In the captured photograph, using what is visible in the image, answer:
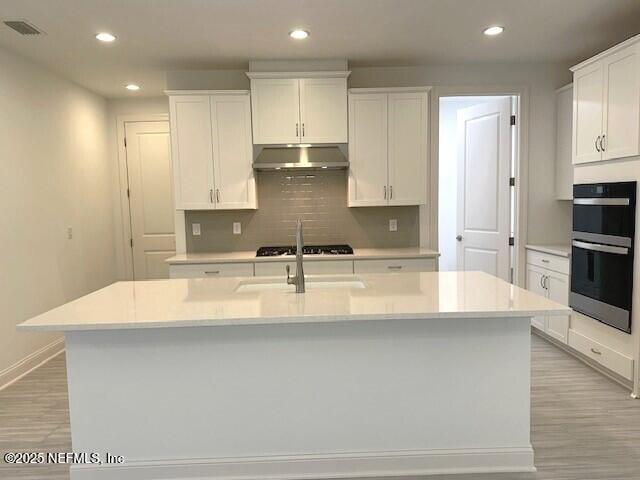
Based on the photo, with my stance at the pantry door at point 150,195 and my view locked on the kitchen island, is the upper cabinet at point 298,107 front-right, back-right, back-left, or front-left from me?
front-left

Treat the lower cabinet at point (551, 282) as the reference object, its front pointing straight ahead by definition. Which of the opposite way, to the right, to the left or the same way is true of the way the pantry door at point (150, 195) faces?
to the left

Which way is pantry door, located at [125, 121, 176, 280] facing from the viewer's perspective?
toward the camera

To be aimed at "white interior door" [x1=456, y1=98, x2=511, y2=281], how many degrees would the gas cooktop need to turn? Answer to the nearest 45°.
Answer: approximately 90° to its left

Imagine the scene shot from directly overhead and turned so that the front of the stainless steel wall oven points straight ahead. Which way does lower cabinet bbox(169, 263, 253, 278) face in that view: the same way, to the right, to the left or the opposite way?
to the left

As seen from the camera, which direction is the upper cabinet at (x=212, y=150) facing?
toward the camera

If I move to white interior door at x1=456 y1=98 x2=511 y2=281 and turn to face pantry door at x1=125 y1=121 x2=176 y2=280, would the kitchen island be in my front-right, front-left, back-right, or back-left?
front-left

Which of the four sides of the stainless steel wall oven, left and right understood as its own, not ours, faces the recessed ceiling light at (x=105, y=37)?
front

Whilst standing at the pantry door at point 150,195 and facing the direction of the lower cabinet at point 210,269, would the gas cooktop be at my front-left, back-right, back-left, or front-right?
front-left

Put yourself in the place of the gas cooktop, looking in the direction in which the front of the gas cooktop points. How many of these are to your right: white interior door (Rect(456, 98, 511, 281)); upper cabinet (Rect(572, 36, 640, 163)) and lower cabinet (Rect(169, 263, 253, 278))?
1

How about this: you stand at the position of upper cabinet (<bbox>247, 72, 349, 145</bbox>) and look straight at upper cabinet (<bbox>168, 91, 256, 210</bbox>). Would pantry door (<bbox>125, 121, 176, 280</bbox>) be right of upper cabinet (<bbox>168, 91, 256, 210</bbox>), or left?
right

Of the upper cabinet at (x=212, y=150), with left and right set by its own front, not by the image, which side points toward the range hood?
left

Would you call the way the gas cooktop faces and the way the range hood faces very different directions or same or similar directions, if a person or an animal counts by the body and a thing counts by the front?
same or similar directions

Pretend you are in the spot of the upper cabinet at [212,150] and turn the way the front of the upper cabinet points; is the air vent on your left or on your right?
on your right

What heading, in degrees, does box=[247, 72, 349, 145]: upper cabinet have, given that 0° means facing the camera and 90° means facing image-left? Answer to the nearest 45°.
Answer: approximately 0°

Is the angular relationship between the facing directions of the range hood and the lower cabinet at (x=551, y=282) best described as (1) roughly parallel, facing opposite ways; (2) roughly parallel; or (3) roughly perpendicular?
roughly perpendicular

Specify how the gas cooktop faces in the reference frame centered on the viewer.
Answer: facing the viewer

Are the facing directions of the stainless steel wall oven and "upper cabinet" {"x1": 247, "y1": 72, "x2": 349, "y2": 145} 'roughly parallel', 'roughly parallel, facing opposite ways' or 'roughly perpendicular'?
roughly perpendicular

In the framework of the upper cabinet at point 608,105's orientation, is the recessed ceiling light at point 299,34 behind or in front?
in front

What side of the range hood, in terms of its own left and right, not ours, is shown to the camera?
front
